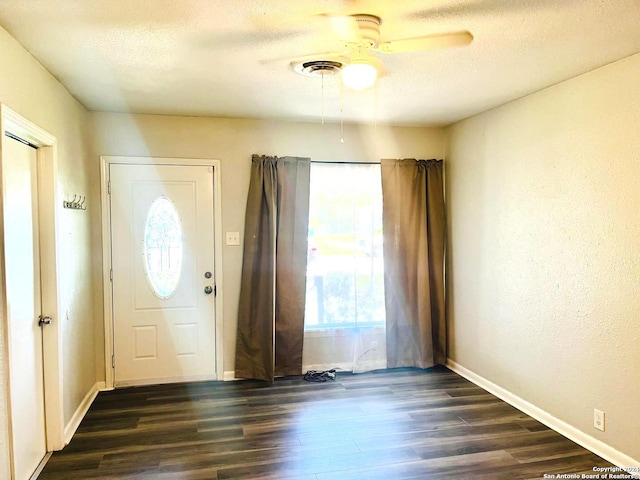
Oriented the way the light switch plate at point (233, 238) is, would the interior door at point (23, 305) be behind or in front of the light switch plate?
in front

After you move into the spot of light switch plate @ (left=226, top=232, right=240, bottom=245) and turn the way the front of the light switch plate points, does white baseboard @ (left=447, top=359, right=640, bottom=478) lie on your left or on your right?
on your left

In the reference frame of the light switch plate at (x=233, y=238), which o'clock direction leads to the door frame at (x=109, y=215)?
The door frame is roughly at 3 o'clock from the light switch plate.

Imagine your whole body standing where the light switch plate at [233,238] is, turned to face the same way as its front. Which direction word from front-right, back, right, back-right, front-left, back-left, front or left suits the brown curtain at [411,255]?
left

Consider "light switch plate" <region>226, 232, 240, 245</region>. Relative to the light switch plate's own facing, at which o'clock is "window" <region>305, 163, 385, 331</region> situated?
The window is roughly at 9 o'clock from the light switch plate.

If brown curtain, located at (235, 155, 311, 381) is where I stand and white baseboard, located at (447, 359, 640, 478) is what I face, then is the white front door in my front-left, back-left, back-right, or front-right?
back-right

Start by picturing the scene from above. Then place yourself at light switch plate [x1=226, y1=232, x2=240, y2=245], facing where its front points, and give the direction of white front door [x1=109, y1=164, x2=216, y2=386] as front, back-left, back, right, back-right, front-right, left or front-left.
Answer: right

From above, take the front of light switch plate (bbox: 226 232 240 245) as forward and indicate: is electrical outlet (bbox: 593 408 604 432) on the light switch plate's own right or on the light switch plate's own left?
on the light switch plate's own left

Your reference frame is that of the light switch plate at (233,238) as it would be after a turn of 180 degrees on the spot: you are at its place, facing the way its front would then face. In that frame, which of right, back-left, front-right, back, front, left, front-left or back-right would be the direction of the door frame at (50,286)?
back-left

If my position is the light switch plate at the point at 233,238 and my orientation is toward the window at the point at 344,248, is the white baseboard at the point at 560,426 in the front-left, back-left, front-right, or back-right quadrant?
front-right

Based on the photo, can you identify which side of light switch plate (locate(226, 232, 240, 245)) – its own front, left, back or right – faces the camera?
front

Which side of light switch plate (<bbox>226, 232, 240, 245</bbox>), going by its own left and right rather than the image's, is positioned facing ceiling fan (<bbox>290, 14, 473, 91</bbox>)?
front
